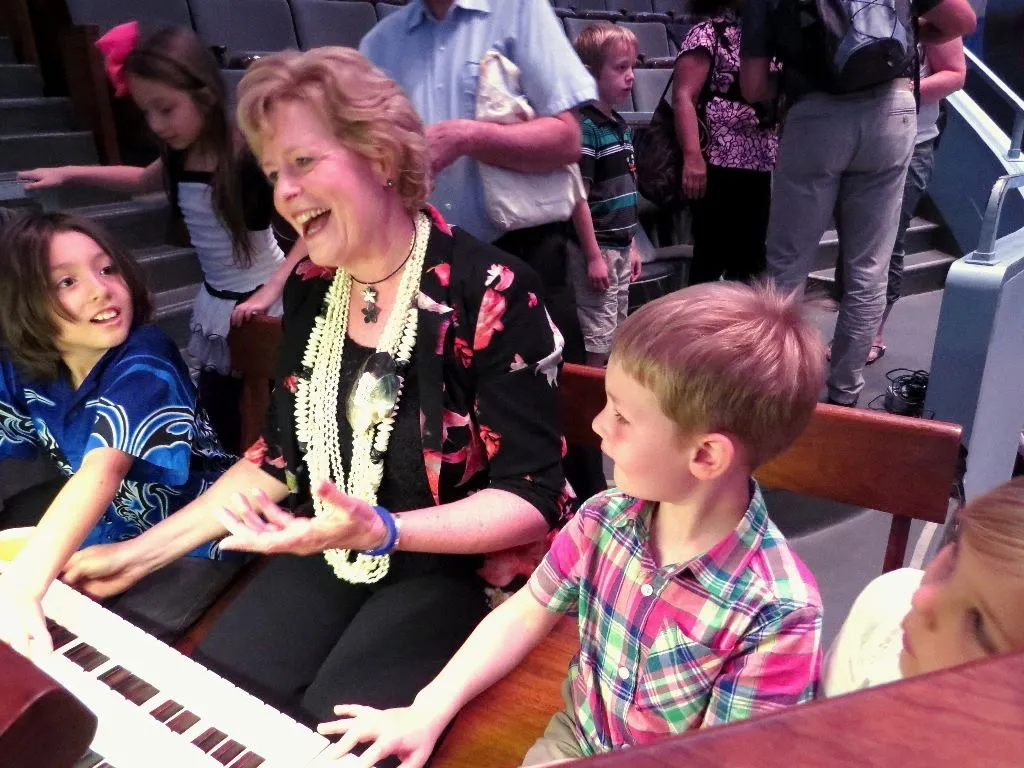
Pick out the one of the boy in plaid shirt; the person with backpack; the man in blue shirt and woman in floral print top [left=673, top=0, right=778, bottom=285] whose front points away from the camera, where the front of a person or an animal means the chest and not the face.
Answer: the person with backpack

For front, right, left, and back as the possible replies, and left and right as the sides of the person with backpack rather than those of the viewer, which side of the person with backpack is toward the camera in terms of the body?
back

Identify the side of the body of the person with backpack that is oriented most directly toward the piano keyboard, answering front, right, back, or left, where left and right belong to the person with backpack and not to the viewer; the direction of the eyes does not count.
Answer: back

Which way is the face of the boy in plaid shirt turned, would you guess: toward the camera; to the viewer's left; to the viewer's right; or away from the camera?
to the viewer's left

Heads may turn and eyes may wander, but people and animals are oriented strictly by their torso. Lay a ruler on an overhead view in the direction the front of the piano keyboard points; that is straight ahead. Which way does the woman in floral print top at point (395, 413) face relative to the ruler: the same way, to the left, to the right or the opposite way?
the opposite way

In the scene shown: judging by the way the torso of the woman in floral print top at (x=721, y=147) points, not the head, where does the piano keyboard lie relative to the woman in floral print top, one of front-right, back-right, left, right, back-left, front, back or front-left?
front-right

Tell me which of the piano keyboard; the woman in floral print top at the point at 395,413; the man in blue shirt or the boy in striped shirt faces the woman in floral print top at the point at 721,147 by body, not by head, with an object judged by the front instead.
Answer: the piano keyboard

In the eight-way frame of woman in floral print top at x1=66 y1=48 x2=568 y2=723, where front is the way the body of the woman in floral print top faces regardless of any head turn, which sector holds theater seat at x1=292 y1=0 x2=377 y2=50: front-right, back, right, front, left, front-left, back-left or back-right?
back-right
